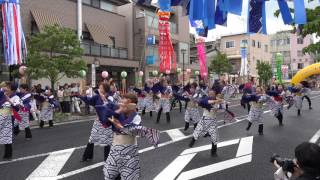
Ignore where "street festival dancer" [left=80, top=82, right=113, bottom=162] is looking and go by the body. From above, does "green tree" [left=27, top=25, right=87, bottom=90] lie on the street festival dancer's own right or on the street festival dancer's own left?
on the street festival dancer's own right

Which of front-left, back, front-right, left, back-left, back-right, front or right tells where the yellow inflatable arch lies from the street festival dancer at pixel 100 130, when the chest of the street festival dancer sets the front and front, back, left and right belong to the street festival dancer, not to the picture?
back

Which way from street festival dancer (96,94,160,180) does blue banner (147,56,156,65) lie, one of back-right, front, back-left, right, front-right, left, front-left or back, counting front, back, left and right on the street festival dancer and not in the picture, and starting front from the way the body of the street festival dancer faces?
back-right

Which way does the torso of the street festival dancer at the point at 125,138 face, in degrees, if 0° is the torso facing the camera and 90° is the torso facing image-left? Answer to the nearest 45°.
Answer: approximately 45°

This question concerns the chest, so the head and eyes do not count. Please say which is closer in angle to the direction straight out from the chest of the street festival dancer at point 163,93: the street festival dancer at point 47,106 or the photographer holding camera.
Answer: the photographer holding camera

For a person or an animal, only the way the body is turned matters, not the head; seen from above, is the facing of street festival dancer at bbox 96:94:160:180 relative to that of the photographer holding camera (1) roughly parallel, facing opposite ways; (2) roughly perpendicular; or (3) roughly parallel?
roughly perpendicular

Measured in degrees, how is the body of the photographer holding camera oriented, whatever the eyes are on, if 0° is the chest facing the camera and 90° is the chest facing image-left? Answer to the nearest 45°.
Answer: approximately 90°

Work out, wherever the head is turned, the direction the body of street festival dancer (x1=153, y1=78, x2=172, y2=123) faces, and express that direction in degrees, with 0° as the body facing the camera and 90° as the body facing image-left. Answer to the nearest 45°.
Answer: approximately 0°

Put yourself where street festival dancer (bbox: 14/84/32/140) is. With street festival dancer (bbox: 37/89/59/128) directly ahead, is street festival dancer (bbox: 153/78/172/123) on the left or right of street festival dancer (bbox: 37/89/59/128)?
right

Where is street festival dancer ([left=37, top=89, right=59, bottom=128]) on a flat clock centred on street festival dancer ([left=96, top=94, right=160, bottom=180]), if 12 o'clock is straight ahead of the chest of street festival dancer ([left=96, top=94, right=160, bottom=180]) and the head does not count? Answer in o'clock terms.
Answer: street festival dancer ([left=37, top=89, right=59, bottom=128]) is roughly at 4 o'clock from street festival dancer ([left=96, top=94, right=160, bottom=180]).

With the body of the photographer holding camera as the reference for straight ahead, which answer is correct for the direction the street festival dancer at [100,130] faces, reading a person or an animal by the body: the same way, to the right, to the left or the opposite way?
to the left
